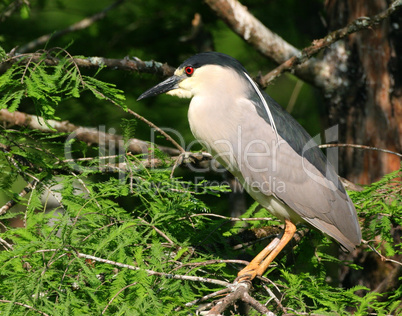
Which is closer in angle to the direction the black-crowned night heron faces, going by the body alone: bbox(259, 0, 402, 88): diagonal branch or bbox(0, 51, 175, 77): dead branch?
the dead branch

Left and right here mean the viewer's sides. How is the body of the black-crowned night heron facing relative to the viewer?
facing to the left of the viewer

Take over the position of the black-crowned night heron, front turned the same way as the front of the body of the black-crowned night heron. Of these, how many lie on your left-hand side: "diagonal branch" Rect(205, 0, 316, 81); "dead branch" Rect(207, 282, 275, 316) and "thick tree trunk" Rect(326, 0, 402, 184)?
1

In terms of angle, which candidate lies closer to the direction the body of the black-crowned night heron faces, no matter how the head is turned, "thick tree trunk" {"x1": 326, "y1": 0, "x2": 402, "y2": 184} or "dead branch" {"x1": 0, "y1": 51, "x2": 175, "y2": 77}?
the dead branch

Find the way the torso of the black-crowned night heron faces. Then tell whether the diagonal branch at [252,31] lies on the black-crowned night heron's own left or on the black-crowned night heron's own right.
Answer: on the black-crowned night heron's own right

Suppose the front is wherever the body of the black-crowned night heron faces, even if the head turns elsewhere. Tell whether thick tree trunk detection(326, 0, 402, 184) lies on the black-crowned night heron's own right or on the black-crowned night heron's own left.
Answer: on the black-crowned night heron's own right

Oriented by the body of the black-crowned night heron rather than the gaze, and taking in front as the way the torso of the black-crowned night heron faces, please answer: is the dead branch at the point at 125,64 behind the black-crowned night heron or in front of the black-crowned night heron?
in front

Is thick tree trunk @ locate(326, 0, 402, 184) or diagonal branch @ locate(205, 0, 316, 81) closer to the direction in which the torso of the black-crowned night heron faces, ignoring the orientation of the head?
the diagonal branch

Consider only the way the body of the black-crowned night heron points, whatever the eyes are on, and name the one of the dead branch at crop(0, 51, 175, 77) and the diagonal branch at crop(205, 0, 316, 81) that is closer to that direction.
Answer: the dead branch

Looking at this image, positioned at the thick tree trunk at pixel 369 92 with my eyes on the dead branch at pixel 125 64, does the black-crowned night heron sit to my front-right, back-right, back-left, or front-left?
front-left
